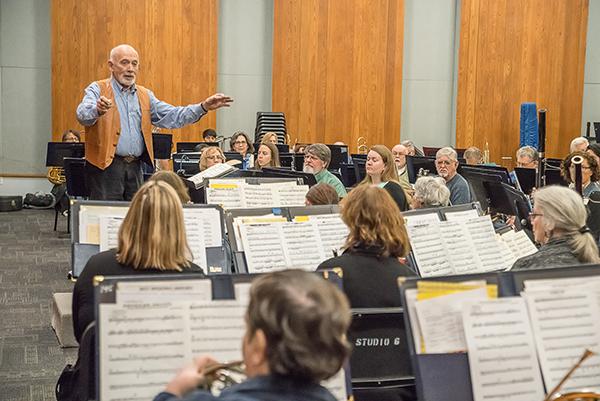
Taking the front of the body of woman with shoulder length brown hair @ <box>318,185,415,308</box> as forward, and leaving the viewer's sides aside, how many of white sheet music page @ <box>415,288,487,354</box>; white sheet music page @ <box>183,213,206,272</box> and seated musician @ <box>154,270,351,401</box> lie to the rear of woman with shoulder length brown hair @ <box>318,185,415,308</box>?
2

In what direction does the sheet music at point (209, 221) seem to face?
toward the camera

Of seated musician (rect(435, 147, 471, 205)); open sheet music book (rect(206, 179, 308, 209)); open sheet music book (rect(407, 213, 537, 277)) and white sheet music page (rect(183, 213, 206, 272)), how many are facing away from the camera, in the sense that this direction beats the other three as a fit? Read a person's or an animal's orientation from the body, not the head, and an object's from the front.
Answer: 0

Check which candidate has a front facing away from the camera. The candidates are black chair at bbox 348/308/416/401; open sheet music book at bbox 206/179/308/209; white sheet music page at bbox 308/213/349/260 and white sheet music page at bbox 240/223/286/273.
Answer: the black chair

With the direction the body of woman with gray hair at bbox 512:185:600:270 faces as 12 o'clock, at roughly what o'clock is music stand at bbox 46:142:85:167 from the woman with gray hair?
The music stand is roughly at 12 o'clock from the woman with gray hair.

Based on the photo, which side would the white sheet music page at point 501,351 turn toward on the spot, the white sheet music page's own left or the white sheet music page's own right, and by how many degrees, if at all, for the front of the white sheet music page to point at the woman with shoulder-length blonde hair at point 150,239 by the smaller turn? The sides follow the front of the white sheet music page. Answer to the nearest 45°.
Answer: approximately 90° to the white sheet music page's own right

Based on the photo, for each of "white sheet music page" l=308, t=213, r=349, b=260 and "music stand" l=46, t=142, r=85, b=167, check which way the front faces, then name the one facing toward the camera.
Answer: the white sheet music page

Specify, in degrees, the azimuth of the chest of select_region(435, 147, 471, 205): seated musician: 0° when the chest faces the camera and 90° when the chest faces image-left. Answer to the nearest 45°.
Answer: approximately 45°

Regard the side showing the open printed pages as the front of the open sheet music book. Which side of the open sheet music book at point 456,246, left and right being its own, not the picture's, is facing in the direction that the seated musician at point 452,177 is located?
back

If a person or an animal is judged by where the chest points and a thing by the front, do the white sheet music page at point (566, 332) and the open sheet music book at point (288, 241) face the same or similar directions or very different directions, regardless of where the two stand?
same or similar directions

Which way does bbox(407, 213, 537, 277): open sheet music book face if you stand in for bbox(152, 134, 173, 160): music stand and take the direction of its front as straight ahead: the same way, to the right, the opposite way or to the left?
the opposite way

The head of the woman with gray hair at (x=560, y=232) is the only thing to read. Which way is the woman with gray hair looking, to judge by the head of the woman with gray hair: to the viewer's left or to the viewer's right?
to the viewer's left

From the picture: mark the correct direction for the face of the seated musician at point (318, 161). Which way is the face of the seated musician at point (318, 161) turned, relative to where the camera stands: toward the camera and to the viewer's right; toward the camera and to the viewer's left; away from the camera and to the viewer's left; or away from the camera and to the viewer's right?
toward the camera and to the viewer's left

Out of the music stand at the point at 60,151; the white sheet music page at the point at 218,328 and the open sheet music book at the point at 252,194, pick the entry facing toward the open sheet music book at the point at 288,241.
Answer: the open sheet music book at the point at 252,194

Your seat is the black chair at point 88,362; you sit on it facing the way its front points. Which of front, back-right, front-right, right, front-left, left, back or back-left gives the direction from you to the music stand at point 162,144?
front

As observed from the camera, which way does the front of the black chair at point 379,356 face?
facing away from the viewer

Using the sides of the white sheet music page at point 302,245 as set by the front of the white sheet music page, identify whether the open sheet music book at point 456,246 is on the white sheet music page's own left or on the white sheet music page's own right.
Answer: on the white sheet music page's own left

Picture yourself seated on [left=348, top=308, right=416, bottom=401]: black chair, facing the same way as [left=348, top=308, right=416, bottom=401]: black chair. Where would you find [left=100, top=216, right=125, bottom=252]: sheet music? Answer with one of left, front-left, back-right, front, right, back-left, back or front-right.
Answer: front-left

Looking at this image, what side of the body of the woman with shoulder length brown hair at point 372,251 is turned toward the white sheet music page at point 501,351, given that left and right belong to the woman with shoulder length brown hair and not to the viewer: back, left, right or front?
back

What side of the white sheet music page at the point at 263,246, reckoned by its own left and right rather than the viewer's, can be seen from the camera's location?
front

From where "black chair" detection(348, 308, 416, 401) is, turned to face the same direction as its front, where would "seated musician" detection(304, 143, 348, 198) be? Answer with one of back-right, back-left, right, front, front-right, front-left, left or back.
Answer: front

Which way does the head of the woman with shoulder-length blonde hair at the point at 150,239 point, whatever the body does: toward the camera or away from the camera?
away from the camera

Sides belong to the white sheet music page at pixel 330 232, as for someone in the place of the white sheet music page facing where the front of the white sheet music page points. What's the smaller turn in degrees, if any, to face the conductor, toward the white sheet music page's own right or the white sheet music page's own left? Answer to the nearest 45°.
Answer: approximately 135° to the white sheet music page's own right
